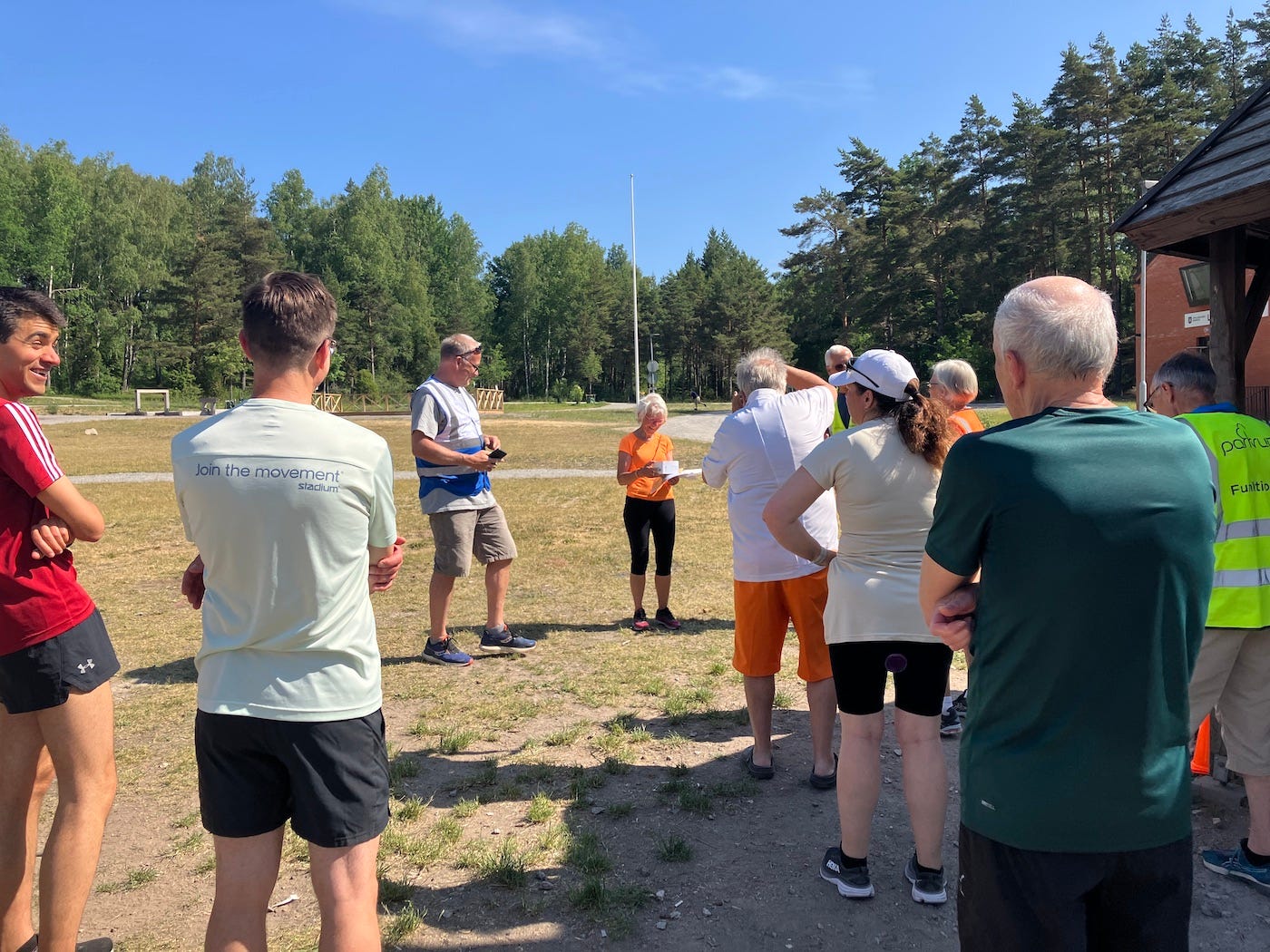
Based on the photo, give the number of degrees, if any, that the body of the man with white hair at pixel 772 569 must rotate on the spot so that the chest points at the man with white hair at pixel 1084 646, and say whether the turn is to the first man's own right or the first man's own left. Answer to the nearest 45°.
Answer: approximately 180°

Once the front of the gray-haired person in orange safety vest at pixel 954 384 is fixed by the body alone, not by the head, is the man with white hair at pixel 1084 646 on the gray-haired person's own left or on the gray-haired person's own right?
on the gray-haired person's own left

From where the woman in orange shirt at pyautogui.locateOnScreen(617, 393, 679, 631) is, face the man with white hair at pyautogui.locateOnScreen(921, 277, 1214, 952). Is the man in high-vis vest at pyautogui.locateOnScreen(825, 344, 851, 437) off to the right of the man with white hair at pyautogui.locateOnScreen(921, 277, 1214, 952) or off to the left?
left

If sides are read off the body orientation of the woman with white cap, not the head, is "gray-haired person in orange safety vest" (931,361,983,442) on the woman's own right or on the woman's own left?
on the woman's own right

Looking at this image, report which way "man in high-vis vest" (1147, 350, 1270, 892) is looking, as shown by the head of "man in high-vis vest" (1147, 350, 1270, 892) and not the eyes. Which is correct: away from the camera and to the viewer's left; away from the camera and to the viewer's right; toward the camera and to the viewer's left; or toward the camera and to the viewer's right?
away from the camera and to the viewer's left

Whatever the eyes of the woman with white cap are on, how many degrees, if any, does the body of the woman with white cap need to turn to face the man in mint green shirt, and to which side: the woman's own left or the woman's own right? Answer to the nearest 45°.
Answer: approximately 90° to the woman's own left

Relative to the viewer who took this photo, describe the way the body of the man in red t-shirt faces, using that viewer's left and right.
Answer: facing to the right of the viewer

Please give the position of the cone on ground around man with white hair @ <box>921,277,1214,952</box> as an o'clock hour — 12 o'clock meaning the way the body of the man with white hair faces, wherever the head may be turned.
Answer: The cone on ground is roughly at 2 o'clock from the man with white hair.

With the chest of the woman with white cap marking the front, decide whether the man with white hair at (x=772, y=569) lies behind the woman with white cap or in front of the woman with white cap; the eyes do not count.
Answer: in front

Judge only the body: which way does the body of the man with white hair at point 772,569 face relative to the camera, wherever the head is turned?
away from the camera

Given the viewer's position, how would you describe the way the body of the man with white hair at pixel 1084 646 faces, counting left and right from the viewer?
facing away from the viewer and to the left of the viewer

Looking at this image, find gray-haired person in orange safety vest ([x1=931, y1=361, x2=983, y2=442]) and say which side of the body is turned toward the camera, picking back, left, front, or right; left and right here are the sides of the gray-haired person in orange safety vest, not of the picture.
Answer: left

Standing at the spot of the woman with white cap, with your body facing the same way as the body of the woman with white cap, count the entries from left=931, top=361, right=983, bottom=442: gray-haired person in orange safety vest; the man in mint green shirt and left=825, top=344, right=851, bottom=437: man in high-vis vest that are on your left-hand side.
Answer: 1

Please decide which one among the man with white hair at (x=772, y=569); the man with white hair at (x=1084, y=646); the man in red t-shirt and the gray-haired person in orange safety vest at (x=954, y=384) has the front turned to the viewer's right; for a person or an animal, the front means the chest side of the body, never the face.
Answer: the man in red t-shirt
